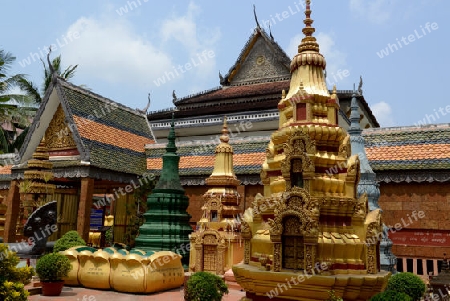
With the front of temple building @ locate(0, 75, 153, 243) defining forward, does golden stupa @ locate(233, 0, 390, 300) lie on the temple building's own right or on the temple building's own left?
on the temple building's own left

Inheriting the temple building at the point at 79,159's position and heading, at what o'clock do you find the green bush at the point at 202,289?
The green bush is roughly at 10 o'clock from the temple building.

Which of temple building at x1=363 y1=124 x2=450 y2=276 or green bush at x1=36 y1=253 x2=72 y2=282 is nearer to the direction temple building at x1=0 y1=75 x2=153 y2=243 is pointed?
the green bush

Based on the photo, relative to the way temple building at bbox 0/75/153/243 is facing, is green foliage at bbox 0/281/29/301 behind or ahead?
ahead

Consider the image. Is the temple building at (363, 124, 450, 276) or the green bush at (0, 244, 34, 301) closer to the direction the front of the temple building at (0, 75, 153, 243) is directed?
the green bush

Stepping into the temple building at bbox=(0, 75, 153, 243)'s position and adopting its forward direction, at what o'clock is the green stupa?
The green stupa is roughly at 9 o'clock from the temple building.

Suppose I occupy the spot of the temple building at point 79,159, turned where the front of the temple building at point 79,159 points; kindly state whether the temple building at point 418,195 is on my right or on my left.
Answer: on my left

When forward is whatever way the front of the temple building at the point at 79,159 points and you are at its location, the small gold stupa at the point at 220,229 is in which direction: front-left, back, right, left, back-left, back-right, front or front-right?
left

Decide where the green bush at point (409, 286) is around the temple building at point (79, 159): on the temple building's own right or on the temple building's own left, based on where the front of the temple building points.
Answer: on the temple building's own left

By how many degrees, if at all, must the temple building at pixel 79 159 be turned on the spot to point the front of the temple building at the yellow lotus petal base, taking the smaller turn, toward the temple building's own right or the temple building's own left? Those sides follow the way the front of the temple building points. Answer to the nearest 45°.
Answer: approximately 45° to the temple building's own left

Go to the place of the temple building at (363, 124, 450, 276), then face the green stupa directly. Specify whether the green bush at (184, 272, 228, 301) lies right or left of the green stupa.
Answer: left

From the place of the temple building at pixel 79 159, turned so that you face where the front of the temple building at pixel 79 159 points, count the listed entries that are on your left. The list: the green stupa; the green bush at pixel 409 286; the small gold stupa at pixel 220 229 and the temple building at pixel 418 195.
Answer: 4
